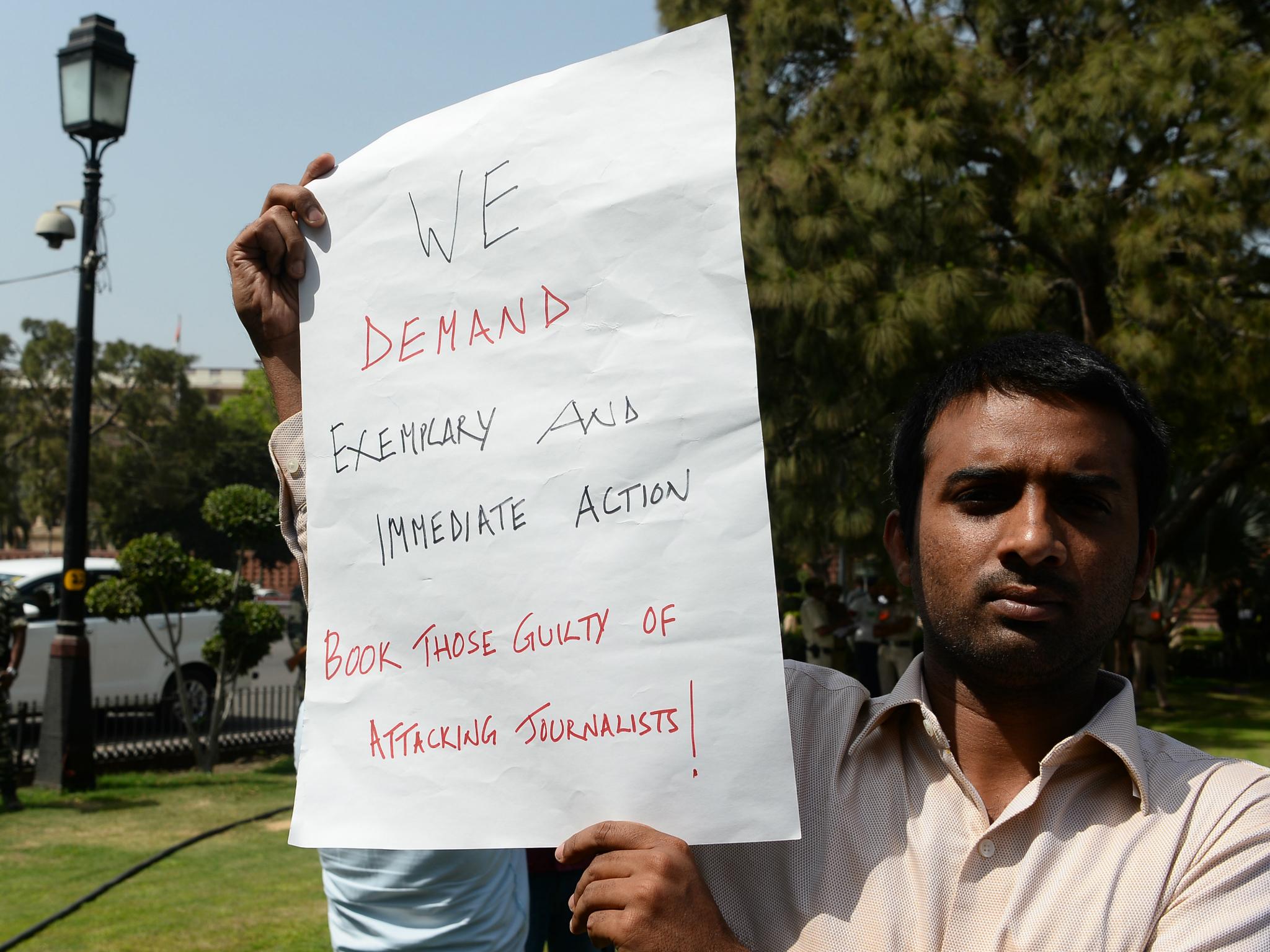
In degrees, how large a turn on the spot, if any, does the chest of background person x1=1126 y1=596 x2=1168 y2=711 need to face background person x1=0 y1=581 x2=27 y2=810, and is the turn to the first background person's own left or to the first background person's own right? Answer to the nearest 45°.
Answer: approximately 45° to the first background person's own right

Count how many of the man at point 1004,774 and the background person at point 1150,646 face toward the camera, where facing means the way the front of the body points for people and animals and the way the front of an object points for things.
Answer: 2

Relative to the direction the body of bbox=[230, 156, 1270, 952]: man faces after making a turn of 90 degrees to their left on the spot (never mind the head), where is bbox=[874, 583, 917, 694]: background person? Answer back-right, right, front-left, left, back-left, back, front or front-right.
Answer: left

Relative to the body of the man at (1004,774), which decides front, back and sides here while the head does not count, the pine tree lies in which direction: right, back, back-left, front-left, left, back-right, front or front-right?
back

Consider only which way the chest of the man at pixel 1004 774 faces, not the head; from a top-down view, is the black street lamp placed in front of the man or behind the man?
behind

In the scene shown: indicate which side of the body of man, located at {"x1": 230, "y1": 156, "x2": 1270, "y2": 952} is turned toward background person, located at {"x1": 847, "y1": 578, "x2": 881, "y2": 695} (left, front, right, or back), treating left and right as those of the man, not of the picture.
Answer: back

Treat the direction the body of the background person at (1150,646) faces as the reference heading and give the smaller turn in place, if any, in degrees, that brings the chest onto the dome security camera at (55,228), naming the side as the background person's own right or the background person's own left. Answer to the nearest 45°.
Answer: approximately 45° to the background person's own right
